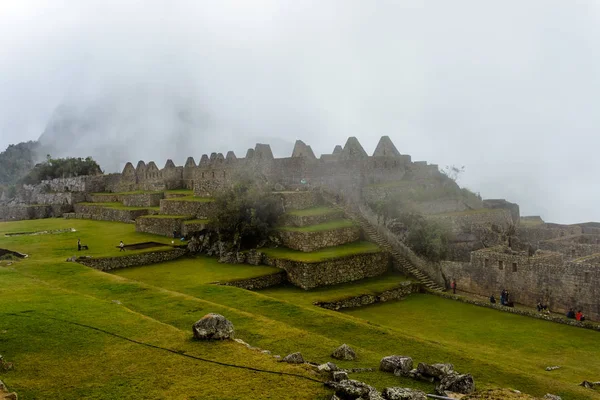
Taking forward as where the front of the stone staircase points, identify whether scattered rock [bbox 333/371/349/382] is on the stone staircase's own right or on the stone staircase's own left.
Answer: on the stone staircase's own right

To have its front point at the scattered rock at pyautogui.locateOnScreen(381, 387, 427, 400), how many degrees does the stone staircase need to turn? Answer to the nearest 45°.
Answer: approximately 45° to its right

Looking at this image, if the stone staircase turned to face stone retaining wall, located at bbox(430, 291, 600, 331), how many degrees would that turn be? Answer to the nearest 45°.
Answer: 0° — it already faces it

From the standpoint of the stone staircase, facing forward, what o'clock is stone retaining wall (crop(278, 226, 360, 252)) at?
The stone retaining wall is roughly at 4 o'clock from the stone staircase.

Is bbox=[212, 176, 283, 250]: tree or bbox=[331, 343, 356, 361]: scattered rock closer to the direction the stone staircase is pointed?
the scattered rock

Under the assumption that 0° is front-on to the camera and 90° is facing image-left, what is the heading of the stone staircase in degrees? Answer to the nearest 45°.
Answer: approximately 315°

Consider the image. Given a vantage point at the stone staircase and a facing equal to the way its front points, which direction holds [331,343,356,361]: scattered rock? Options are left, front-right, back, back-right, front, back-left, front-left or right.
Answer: front-right

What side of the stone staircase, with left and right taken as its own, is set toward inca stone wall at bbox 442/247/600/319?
front

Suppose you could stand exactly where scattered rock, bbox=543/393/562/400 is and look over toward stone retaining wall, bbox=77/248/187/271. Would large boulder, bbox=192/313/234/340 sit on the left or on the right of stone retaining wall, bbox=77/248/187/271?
left

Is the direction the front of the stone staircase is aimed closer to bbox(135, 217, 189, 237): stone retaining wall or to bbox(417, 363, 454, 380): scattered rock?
the scattered rock

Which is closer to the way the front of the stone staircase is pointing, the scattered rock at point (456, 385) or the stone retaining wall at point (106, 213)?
the scattered rock

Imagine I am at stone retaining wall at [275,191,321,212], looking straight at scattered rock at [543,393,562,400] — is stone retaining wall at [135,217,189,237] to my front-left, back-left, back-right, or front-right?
back-right

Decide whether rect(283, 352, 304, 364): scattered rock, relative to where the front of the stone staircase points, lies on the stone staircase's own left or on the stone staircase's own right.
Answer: on the stone staircase's own right

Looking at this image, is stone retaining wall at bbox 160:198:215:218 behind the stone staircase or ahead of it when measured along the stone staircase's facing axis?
behind

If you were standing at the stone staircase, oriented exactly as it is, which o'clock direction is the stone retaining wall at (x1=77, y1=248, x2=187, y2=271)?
The stone retaining wall is roughly at 4 o'clock from the stone staircase.
